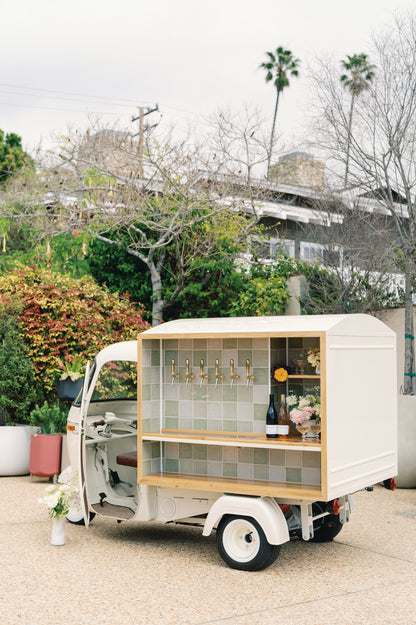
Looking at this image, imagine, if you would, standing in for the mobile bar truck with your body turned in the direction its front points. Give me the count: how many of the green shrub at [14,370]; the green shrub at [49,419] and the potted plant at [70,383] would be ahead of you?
3

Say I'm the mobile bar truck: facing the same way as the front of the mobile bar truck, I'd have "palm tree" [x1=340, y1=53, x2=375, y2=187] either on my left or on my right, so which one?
on my right

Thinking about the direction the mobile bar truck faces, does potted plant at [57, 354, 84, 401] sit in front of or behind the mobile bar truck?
in front

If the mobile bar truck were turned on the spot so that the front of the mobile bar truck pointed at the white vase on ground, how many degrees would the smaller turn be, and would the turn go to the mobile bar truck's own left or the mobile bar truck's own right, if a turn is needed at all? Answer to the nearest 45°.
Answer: approximately 45° to the mobile bar truck's own left

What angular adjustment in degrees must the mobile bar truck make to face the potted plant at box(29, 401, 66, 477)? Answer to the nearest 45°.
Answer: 0° — it already faces it

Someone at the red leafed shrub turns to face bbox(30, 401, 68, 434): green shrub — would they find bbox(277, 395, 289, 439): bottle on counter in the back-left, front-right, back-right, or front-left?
front-left

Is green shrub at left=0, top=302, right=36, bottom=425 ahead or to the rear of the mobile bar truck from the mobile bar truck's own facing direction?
ahead

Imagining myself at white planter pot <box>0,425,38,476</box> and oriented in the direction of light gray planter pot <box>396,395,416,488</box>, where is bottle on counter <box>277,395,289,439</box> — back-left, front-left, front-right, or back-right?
front-right

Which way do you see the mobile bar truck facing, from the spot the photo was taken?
facing away from the viewer and to the left of the viewer

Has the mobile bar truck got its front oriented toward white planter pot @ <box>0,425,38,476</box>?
yes

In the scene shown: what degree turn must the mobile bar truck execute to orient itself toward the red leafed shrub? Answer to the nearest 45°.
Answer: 0° — it already faces it

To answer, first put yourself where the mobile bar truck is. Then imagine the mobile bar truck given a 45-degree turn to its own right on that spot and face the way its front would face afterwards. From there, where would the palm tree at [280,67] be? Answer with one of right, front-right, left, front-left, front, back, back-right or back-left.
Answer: front

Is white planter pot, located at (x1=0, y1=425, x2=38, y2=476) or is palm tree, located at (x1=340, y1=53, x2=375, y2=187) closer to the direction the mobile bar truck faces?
the white planter pot

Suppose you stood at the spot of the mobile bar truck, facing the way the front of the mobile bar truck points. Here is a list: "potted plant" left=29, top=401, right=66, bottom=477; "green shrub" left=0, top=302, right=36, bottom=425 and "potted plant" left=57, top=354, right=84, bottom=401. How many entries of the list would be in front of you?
3
